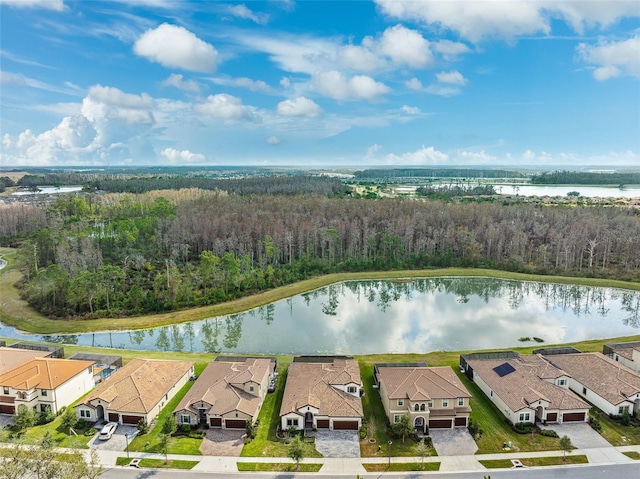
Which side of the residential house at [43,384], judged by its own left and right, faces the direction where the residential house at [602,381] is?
left

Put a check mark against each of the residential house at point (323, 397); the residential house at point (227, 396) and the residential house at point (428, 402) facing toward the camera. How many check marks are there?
3

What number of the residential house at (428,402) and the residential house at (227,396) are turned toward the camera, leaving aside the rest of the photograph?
2

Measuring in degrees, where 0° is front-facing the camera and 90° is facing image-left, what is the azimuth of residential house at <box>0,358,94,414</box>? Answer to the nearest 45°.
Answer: approximately 45°

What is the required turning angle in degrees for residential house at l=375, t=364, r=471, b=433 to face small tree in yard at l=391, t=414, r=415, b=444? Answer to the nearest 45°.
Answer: approximately 45° to its right

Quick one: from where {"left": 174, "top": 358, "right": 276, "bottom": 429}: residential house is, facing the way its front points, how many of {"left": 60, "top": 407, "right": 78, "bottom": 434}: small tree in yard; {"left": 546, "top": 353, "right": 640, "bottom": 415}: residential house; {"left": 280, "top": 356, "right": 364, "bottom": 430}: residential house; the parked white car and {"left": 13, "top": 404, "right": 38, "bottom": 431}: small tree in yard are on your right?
3

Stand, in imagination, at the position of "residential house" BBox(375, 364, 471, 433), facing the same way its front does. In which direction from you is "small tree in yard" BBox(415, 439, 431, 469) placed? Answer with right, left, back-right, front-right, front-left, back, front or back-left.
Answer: front

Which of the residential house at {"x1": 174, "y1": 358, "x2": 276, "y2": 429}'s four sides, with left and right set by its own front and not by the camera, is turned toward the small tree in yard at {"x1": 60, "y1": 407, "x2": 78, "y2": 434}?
right

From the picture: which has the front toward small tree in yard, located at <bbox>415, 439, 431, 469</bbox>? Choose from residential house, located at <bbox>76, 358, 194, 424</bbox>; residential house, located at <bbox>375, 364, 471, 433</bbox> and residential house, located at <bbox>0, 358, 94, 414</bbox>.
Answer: residential house, located at <bbox>375, 364, 471, 433</bbox>

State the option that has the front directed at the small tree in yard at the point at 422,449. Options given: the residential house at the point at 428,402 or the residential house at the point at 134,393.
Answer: the residential house at the point at 428,402

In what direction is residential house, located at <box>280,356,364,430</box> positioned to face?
toward the camera

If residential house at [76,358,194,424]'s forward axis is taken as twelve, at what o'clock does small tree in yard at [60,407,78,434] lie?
The small tree in yard is roughly at 1 o'clock from the residential house.

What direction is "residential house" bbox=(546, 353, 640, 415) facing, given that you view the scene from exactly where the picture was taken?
facing the viewer and to the right of the viewer

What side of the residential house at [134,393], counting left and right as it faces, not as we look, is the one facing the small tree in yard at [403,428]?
left

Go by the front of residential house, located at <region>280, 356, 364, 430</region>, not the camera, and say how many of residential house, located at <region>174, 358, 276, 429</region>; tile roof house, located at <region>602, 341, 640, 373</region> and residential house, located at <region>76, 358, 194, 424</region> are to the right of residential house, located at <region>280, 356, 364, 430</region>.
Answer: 2

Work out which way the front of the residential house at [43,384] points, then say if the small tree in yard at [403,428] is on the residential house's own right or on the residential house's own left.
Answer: on the residential house's own left
